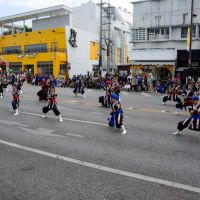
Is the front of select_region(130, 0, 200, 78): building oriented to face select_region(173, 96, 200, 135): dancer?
yes

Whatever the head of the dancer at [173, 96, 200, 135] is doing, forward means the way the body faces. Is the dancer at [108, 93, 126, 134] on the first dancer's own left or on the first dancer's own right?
on the first dancer's own right

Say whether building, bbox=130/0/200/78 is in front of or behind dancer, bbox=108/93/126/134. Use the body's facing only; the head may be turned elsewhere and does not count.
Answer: behind

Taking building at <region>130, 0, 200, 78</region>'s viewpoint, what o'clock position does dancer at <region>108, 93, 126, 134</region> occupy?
The dancer is roughly at 12 o'clock from the building.

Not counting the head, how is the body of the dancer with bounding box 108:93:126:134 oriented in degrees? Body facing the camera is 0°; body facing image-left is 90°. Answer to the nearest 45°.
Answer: approximately 45°

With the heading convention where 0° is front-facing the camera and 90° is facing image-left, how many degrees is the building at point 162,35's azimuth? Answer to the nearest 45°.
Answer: approximately 0°
